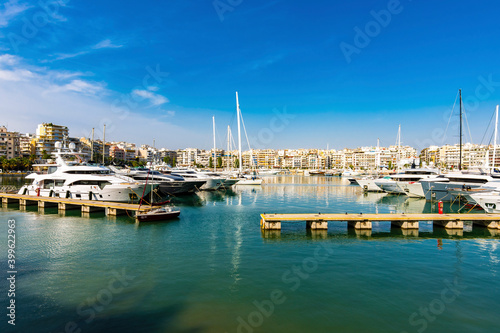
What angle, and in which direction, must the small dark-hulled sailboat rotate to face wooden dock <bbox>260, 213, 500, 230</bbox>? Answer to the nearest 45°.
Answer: approximately 45° to its right

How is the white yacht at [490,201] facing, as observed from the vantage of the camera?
facing to the left of the viewer

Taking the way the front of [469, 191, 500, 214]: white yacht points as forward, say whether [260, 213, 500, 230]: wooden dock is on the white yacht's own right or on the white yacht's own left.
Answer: on the white yacht's own left

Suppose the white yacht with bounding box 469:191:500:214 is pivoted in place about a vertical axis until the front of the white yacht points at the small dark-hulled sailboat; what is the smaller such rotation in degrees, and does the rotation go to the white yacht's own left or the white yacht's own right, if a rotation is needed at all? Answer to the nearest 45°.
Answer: approximately 45° to the white yacht's own left

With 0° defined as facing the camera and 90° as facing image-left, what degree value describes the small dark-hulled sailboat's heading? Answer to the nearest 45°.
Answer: approximately 270°

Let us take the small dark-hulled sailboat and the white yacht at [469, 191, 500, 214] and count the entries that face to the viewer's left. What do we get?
1

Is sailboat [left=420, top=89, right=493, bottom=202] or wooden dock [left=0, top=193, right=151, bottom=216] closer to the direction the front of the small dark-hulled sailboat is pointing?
the sailboat

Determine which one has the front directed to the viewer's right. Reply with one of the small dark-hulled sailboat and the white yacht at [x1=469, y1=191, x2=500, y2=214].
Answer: the small dark-hulled sailboat
